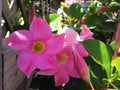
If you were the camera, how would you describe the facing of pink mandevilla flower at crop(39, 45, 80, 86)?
facing the viewer and to the left of the viewer

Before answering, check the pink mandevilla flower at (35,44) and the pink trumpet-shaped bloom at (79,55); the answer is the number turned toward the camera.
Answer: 1

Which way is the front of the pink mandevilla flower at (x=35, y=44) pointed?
toward the camera
